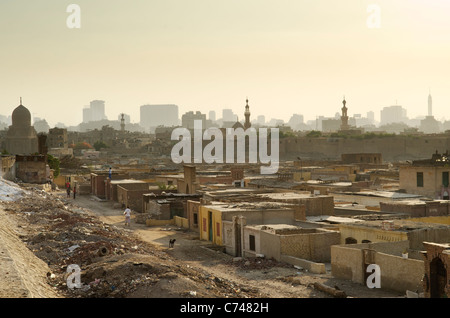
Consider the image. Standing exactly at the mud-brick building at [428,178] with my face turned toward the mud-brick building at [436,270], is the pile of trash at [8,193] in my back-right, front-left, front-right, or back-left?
front-right

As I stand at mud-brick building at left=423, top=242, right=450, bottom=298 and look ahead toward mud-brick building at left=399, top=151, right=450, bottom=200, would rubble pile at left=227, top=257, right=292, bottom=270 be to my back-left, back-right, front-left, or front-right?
front-left

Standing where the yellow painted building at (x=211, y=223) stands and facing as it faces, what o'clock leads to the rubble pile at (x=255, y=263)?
The rubble pile is roughly at 10 o'clock from the yellow painted building.

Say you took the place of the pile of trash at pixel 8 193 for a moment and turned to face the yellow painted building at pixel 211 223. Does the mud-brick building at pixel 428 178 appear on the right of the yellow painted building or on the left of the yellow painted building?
left

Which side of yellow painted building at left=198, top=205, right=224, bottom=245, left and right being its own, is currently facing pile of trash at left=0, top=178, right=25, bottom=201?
right

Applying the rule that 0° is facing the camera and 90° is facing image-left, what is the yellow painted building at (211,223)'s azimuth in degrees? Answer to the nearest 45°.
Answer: approximately 45°

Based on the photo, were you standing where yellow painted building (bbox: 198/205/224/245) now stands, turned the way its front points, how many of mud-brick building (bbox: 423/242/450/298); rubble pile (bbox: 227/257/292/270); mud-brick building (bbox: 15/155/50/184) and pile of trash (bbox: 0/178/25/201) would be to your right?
2

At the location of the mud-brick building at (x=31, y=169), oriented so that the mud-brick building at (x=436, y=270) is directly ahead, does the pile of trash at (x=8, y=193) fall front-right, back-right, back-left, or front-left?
front-right

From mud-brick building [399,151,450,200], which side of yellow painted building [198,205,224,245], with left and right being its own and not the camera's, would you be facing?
back

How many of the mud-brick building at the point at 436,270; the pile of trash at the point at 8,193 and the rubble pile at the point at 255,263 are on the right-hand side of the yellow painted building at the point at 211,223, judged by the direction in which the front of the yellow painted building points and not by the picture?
1

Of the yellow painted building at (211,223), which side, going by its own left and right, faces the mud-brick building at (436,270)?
left
